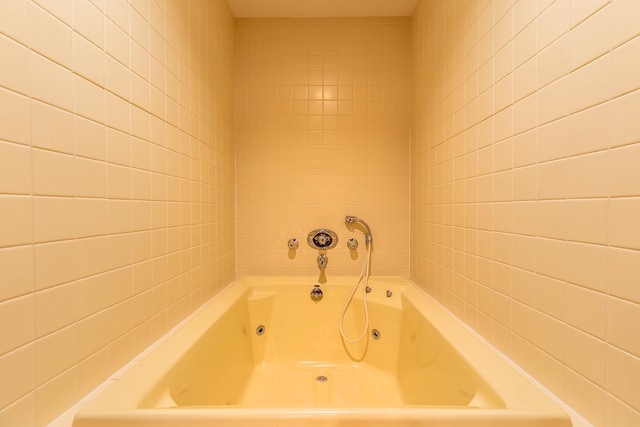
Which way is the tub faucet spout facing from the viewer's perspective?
toward the camera

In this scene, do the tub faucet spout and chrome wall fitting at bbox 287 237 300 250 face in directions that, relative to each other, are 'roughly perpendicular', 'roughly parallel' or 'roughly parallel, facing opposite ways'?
roughly parallel

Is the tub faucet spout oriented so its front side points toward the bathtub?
yes

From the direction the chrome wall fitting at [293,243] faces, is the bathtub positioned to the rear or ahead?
ahead

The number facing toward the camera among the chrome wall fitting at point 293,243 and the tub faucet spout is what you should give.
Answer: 2

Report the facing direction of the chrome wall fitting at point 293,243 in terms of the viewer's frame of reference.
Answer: facing the viewer
